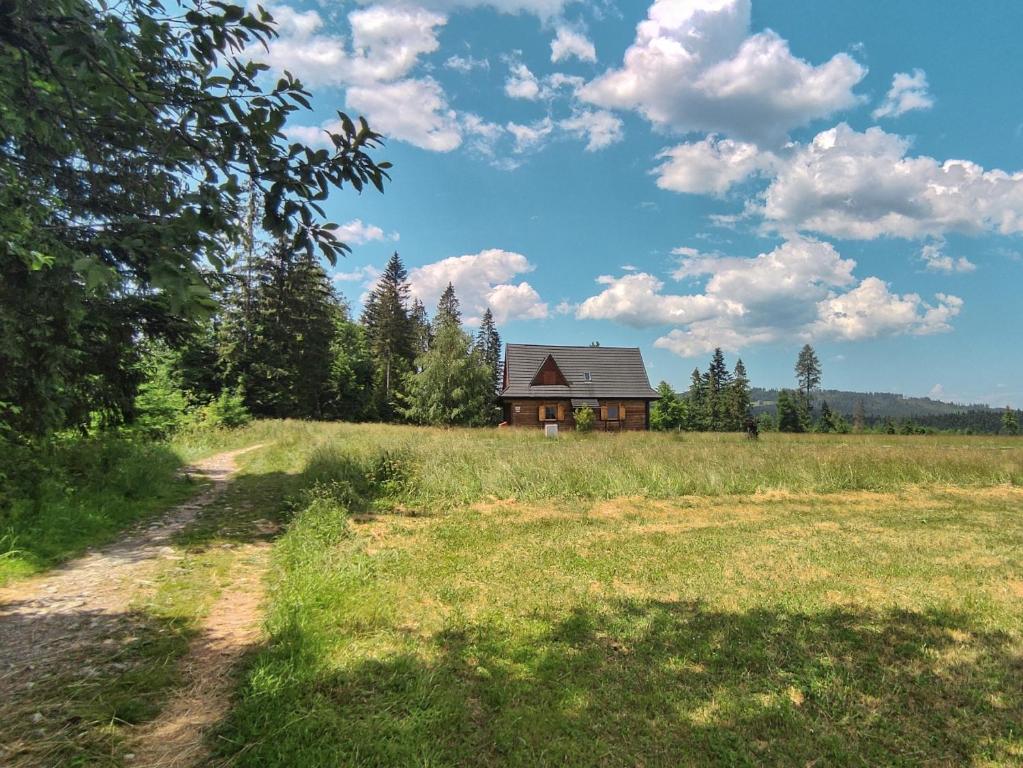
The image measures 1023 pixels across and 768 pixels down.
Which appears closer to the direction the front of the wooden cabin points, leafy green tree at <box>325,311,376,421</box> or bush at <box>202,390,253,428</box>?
the bush

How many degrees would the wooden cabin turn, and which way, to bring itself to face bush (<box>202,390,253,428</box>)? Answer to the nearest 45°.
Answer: approximately 45° to its right

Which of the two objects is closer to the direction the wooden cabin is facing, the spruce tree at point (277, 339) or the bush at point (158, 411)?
the bush

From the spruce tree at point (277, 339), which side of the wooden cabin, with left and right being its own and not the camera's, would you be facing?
right

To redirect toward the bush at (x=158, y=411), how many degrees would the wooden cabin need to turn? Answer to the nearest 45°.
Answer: approximately 45° to its right

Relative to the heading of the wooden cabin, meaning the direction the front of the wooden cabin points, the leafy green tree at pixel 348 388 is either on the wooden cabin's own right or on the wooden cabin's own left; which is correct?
on the wooden cabin's own right

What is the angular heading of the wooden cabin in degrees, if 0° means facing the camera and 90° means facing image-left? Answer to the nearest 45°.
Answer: approximately 0°

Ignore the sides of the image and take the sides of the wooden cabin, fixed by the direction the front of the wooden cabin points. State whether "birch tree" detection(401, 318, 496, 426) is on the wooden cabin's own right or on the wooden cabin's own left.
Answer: on the wooden cabin's own right
